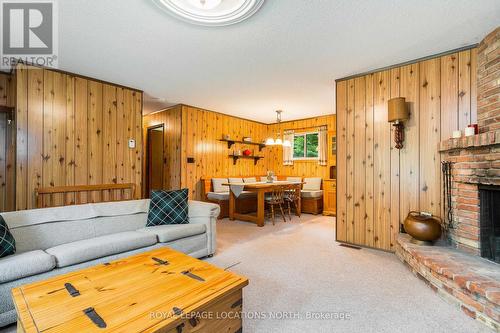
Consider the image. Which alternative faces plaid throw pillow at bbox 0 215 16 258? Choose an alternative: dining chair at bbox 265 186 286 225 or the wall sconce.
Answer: the wall sconce

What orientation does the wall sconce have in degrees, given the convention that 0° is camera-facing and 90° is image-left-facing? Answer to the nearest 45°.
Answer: approximately 45°

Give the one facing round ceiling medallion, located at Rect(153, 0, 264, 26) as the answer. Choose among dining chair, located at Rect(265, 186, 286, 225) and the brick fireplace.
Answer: the brick fireplace

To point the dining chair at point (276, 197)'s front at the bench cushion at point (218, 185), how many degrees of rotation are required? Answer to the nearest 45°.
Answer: approximately 45° to its left

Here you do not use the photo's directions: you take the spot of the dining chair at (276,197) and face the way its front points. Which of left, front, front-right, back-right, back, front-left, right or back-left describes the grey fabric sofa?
left

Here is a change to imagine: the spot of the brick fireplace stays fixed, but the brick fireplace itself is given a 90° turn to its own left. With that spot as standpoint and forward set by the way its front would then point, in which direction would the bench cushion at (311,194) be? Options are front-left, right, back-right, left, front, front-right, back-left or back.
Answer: back

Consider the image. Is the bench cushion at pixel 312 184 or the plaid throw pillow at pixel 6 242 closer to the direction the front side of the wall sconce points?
the plaid throw pillow

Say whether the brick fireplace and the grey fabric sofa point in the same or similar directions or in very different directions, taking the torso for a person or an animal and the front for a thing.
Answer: very different directions

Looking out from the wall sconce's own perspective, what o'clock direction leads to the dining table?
The dining table is roughly at 2 o'clock from the wall sconce.

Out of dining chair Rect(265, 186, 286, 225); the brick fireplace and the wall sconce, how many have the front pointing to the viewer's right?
0

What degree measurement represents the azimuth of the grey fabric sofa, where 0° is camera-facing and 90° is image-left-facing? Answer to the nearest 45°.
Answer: approximately 315°

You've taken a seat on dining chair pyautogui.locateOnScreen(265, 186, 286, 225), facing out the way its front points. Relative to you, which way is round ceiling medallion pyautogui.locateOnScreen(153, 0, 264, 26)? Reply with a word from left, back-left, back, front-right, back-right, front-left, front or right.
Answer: back-left

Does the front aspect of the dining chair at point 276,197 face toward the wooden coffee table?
no

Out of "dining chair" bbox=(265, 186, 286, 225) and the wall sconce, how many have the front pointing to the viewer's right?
0

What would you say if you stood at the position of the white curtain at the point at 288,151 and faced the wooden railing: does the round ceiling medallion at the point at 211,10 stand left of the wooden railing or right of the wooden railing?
left

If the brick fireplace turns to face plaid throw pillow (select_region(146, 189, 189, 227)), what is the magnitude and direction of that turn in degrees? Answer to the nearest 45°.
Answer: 0° — it already faces it

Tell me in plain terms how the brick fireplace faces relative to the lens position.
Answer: facing the viewer and to the left of the viewer

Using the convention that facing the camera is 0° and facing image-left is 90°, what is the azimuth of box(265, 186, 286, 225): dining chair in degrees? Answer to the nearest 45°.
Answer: approximately 135°
